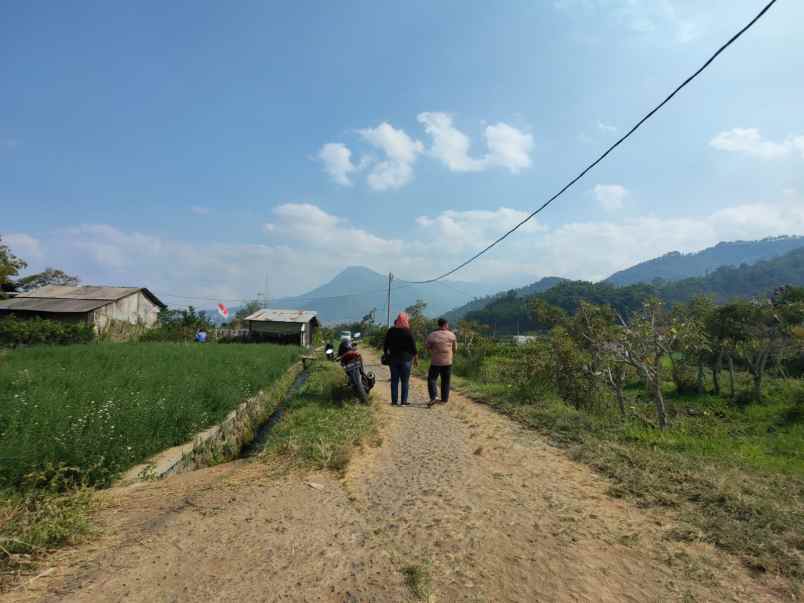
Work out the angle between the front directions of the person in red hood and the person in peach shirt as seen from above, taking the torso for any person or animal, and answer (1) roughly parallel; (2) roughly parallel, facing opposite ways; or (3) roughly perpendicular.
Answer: roughly parallel

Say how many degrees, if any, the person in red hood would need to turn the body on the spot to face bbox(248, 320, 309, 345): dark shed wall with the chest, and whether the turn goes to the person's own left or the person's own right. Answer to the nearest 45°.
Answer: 0° — they already face it

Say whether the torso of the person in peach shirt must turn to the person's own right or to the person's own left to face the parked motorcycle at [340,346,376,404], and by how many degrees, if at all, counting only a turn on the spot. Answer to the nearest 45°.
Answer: approximately 90° to the person's own left

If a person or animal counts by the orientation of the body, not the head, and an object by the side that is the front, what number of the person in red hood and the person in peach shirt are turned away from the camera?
2

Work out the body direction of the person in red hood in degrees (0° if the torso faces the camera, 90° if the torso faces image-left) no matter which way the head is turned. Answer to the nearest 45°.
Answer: approximately 180°

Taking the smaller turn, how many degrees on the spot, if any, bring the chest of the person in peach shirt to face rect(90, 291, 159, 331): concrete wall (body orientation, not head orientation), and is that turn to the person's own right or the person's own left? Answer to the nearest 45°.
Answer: approximately 45° to the person's own left

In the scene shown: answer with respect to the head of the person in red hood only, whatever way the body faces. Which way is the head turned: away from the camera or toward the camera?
away from the camera

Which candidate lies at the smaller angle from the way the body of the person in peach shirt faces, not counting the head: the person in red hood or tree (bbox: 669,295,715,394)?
the tree

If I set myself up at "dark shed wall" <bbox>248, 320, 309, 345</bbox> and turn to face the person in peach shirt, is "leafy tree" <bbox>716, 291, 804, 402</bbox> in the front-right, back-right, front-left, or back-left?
front-left

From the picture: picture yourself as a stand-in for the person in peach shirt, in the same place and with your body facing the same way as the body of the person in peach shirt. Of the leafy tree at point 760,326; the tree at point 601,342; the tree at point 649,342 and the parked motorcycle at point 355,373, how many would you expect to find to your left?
1

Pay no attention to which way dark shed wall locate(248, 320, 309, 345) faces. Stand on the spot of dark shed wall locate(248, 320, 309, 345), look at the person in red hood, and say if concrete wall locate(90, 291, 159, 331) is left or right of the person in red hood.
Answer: right

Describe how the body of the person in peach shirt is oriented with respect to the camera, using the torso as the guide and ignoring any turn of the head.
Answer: away from the camera

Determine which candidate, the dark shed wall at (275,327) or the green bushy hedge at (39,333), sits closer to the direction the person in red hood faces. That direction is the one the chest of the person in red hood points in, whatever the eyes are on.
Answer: the dark shed wall

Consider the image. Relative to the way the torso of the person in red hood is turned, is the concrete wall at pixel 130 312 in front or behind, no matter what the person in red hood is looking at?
in front

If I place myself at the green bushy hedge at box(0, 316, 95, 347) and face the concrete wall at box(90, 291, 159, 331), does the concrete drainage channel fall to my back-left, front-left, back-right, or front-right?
back-right

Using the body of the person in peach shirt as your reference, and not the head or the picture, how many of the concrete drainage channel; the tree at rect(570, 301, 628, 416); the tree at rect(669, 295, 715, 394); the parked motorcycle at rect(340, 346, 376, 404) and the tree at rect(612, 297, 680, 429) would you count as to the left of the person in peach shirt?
2
